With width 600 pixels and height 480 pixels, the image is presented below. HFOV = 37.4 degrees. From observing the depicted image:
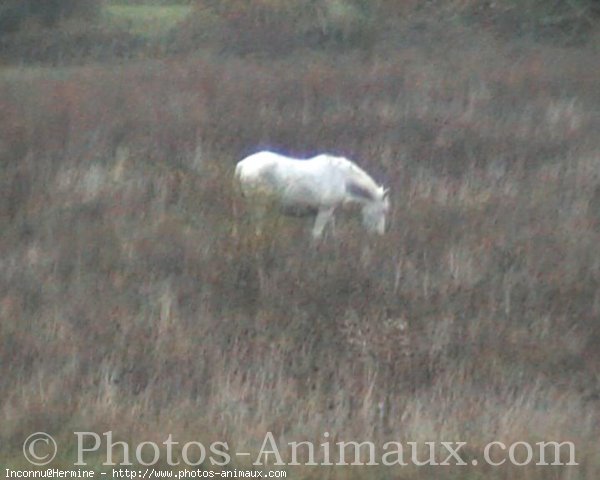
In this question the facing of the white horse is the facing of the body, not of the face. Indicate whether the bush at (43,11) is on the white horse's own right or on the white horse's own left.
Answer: on the white horse's own left

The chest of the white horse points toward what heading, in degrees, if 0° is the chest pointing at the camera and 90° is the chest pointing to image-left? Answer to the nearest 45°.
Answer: approximately 270°
